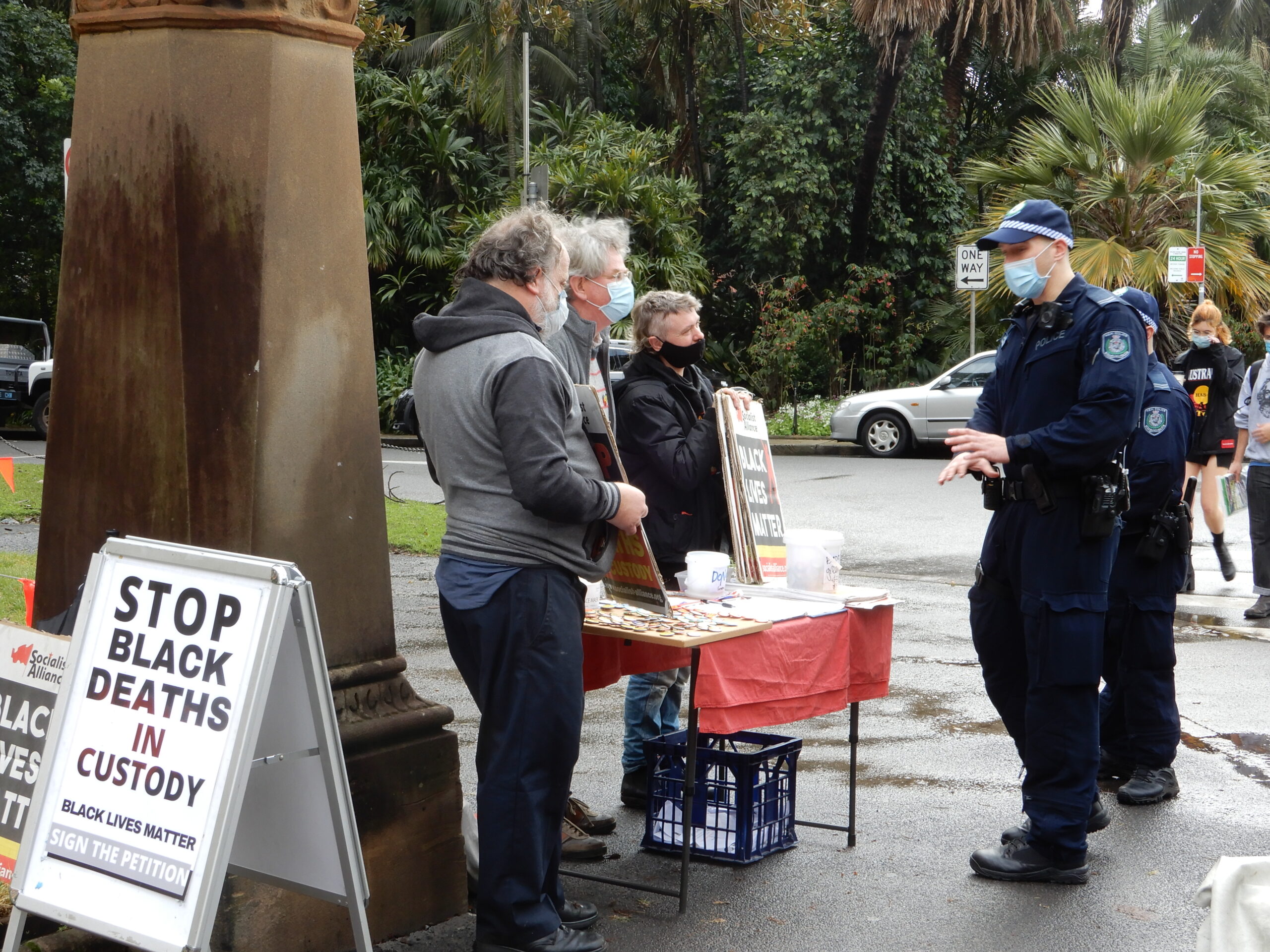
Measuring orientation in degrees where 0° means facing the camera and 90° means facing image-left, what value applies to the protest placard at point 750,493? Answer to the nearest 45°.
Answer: approximately 315°

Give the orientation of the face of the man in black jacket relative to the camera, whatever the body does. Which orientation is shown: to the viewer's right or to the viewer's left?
to the viewer's right

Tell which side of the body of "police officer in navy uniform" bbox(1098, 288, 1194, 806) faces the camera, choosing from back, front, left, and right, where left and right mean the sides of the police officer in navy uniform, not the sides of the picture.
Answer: left

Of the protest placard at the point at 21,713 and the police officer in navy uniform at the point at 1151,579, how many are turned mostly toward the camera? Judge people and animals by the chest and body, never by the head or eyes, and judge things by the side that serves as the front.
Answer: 1

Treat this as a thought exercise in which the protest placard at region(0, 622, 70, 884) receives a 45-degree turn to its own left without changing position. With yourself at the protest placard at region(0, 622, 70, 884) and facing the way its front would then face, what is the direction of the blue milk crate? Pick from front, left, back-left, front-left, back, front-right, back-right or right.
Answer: front-left

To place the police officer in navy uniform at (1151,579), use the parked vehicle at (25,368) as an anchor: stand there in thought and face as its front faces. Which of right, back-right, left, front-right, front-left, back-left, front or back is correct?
front-left

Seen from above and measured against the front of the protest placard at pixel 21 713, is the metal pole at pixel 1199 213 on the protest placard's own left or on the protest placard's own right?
on the protest placard's own left

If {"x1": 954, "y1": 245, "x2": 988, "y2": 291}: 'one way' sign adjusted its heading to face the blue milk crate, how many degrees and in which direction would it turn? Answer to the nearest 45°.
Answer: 0° — it already faces it

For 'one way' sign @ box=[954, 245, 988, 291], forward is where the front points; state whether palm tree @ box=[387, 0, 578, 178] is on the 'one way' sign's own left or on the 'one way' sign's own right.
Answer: on the 'one way' sign's own right

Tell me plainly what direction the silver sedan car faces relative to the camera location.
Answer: facing to the left of the viewer

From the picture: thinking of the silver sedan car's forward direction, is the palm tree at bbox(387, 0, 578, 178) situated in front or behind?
in front

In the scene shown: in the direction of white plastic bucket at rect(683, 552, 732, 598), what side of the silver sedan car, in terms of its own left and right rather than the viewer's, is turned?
left

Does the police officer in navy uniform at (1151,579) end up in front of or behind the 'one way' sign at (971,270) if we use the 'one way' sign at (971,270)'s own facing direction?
in front

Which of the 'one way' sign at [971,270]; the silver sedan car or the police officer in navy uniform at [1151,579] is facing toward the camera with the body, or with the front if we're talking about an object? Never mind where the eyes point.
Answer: the 'one way' sign

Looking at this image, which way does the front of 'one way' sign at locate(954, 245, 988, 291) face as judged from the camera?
facing the viewer
